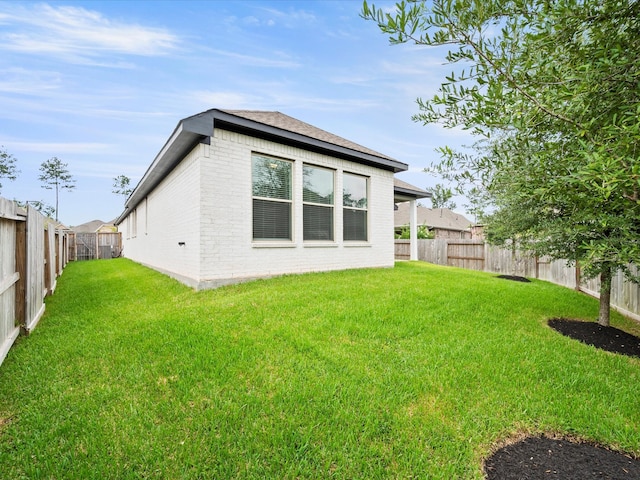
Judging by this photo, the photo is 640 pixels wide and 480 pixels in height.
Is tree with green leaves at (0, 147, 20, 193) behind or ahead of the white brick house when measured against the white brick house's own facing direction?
ahead

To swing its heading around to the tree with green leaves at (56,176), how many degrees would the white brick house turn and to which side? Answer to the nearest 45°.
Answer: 0° — it already faces it

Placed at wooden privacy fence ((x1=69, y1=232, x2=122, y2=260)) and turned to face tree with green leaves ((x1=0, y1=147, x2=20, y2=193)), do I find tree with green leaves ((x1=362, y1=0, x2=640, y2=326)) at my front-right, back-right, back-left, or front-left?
back-left

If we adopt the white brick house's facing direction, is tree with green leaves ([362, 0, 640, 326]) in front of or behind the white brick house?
behind

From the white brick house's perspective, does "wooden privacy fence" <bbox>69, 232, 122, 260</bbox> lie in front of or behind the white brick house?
in front

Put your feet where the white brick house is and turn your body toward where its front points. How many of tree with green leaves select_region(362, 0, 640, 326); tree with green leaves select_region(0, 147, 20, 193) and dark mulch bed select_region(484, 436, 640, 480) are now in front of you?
1

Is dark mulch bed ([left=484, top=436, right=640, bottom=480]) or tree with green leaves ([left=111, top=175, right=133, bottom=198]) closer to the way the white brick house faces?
the tree with green leaves

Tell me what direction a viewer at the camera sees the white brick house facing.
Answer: facing away from the viewer and to the left of the viewer

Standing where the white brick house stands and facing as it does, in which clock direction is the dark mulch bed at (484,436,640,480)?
The dark mulch bed is roughly at 7 o'clock from the white brick house.

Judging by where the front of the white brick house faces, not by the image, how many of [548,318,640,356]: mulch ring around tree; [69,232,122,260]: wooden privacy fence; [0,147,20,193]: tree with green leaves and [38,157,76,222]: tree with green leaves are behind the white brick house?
1

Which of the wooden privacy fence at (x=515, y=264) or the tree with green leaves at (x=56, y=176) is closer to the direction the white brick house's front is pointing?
the tree with green leaves

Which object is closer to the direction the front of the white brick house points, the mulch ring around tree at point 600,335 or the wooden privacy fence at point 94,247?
the wooden privacy fence

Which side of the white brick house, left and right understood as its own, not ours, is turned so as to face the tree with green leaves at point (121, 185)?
front

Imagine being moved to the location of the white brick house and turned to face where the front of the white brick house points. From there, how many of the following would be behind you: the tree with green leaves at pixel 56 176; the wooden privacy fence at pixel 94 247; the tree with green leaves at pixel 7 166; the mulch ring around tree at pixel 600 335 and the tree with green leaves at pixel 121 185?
1
